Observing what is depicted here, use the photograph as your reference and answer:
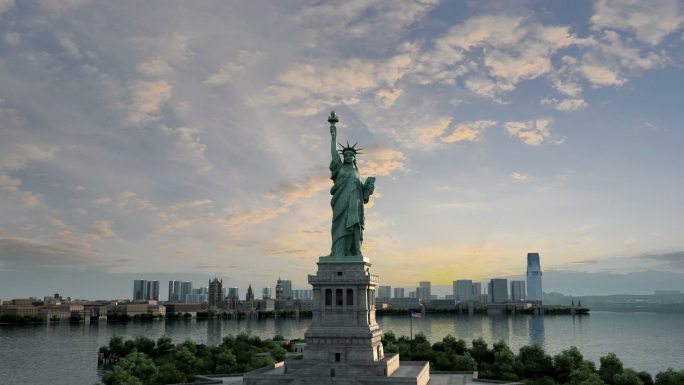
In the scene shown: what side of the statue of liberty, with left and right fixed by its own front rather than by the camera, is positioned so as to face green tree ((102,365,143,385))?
right

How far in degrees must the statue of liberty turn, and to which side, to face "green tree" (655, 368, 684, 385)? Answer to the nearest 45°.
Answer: approximately 90° to its left

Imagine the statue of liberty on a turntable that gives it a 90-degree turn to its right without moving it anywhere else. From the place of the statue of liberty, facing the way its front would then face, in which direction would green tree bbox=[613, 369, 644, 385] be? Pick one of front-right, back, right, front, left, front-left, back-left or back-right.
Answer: back

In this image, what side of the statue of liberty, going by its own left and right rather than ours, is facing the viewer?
front

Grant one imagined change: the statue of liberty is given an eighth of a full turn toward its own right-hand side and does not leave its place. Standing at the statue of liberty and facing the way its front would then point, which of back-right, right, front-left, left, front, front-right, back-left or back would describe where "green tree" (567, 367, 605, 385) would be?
back-left
